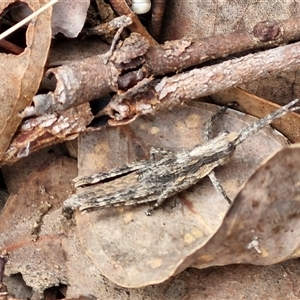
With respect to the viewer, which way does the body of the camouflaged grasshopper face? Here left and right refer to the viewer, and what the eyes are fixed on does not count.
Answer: facing away from the viewer and to the right of the viewer
